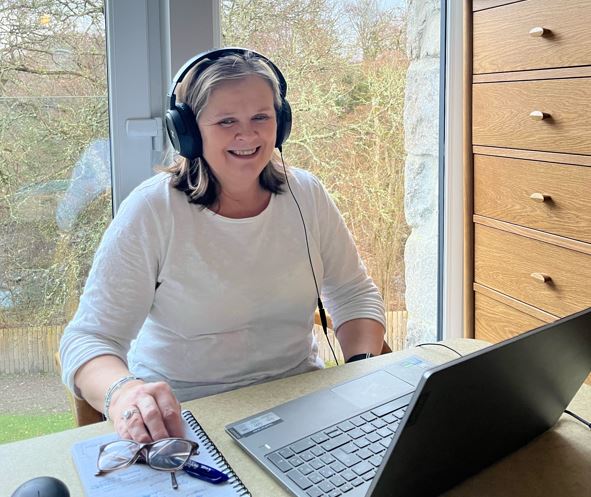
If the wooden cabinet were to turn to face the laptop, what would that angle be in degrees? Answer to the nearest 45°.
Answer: approximately 45° to its left

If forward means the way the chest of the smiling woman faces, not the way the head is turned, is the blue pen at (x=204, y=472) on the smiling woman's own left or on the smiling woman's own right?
on the smiling woman's own right

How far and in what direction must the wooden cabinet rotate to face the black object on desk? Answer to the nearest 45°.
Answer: approximately 45° to its left

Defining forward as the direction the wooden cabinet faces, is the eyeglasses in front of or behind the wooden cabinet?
in front

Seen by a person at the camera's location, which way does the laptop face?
facing away from the viewer and to the left of the viewer

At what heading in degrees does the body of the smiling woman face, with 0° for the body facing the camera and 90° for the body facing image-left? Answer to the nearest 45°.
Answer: approximately 315°

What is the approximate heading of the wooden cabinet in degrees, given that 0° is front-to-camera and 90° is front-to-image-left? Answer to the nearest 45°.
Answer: approximately 45°

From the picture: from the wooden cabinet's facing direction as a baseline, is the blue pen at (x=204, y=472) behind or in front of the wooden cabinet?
in front

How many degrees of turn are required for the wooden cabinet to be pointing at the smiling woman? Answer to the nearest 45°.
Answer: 0° — it already faces them
